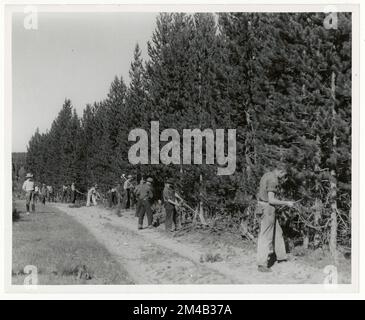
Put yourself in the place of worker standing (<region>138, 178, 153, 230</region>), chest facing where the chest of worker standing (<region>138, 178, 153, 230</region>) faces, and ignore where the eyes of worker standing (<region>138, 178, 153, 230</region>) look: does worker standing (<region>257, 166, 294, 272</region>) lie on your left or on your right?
on your right

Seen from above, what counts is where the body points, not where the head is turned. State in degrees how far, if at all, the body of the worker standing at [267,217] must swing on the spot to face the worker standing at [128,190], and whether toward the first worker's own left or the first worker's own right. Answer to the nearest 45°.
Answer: approximately 135° to the first worker's own left

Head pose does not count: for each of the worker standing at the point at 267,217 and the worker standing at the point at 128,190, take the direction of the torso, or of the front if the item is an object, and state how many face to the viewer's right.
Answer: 2

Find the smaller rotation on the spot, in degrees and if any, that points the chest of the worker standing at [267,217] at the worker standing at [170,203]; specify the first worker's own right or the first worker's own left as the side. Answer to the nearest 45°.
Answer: approximately 135° to the first worker's own left

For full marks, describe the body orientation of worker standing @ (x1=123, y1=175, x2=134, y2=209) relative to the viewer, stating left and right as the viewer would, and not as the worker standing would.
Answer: facing to the right of the viewer

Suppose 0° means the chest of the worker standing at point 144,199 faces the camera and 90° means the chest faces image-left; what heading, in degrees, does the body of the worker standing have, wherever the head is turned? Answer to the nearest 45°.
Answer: approximately 225°

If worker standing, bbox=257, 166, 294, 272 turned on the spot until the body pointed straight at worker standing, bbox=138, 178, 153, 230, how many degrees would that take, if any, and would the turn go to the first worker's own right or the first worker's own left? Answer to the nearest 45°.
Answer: approximately 135° to the first worker's own left

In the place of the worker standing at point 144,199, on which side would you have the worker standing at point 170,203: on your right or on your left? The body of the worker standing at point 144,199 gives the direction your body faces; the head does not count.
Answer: on your right

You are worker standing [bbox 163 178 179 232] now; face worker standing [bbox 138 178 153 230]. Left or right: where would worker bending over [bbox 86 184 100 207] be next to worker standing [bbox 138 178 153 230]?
right

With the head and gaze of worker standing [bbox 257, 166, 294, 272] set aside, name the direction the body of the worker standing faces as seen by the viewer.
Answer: to the viewer's right
